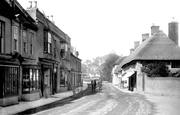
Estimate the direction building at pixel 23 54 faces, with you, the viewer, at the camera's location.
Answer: facing the viewer and to the right of the viewer

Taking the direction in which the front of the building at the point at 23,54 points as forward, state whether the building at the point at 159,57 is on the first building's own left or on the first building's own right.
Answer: on the first building's own left
